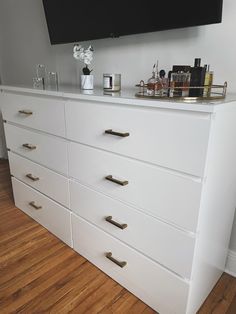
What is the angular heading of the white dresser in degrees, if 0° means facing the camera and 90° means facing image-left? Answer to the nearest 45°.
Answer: approximately 45°
